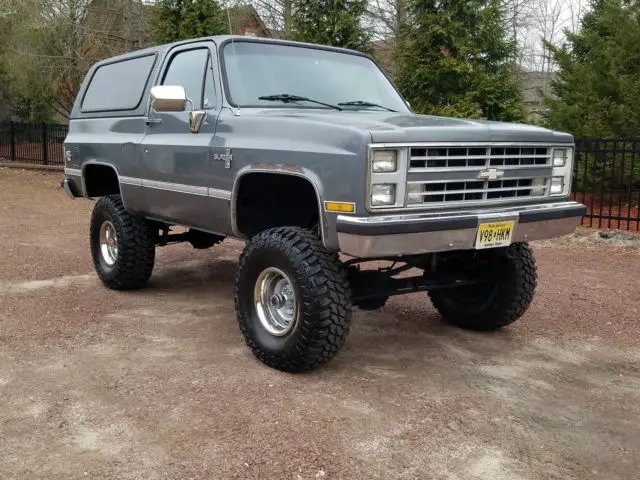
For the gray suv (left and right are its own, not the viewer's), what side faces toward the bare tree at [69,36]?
back

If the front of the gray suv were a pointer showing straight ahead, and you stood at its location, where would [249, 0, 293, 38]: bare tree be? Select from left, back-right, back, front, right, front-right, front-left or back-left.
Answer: back-left

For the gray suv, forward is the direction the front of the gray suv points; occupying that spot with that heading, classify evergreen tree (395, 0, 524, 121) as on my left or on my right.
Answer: on my left

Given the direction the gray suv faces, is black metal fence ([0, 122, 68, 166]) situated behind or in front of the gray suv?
behind

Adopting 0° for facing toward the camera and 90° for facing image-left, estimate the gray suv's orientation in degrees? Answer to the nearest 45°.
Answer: approximately 315°
